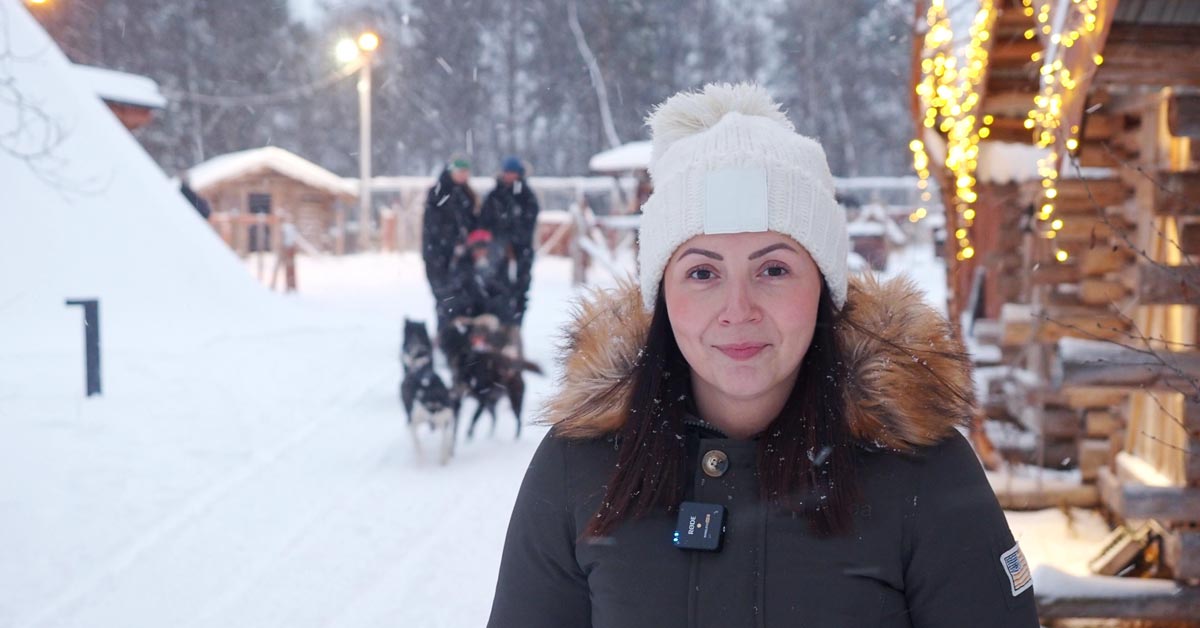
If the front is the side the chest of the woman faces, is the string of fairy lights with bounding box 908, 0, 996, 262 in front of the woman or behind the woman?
behind

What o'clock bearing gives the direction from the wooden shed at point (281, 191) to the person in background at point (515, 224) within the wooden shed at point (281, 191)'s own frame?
The person in background is roughly at 12 o'clock from the wooden shed.

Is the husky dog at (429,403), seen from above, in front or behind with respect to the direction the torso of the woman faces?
behind

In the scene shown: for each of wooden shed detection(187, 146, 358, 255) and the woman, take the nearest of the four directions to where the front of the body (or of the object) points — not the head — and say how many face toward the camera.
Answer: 2

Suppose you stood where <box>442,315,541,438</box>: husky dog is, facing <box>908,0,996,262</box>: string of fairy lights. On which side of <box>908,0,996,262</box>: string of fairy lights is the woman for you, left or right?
right

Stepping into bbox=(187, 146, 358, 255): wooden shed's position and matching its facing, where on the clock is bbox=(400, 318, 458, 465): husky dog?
The husky dog is roughly at 12 o'clock from the wooden shed.

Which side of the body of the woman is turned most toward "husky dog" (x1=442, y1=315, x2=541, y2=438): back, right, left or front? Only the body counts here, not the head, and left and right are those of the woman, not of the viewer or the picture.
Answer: back

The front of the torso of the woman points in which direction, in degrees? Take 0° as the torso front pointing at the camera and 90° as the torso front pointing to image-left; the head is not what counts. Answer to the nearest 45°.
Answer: approximately 0°

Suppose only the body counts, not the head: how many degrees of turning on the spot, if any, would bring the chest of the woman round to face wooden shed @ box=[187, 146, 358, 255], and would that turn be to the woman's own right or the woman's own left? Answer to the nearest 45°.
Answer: approximately 135° to the woman's own right
